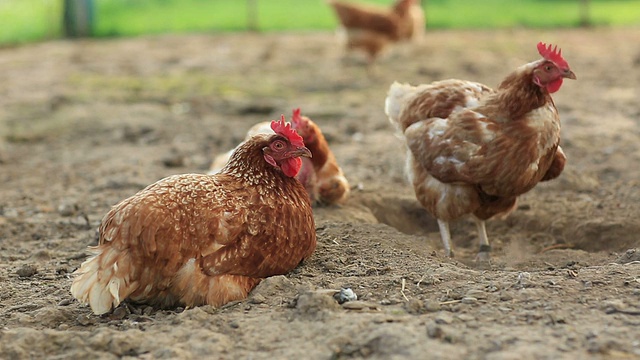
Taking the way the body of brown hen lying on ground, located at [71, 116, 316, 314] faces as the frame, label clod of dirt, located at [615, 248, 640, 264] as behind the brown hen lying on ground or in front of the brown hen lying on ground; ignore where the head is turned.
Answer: in front

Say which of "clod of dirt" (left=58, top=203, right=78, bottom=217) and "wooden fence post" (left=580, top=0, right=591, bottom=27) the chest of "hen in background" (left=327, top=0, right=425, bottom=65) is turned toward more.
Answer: the wooden fence post

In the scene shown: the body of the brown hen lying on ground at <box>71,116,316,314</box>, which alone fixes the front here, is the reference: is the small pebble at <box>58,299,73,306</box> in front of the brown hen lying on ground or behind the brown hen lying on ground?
behind

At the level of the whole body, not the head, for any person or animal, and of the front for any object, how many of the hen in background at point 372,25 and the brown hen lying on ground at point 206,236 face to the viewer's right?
2

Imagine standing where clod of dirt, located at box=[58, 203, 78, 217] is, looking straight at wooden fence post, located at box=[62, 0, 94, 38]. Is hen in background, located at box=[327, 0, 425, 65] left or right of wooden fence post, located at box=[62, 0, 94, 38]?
right

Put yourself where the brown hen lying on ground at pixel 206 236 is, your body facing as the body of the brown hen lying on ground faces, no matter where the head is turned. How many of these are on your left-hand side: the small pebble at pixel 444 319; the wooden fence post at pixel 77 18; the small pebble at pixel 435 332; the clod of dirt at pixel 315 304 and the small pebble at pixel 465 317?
1

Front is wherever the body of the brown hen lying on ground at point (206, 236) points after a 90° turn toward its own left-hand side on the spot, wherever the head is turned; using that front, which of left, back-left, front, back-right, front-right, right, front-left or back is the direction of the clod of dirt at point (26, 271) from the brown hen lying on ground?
front-left

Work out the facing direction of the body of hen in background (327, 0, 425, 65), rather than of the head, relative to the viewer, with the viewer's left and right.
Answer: facing to the right of the viewer

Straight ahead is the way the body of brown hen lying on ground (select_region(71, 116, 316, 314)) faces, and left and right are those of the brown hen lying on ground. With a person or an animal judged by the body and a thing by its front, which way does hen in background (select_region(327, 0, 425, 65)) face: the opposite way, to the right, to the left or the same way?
the same way

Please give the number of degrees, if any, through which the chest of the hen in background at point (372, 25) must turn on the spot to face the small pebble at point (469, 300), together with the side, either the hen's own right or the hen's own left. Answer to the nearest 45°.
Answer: approximately 90° to the hen's own right

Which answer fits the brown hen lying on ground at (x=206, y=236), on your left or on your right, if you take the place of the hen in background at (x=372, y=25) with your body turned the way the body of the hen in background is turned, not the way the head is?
on your right

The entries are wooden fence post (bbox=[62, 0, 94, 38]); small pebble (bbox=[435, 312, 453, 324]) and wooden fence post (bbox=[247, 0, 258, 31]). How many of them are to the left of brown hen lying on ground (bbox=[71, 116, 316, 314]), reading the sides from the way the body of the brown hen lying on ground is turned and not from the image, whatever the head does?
2

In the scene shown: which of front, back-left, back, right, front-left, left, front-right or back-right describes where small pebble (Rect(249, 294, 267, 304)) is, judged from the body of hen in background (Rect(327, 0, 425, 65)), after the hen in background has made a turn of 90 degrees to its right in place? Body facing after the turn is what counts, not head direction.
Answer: front

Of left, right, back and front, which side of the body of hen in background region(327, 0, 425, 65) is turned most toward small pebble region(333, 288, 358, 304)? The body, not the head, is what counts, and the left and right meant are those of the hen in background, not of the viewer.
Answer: right

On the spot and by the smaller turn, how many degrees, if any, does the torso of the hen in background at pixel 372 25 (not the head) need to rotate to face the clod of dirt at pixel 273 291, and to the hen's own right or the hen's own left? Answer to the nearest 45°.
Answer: approximately 90° to the hen's own right

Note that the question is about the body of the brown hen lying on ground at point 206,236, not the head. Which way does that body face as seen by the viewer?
to the viewer's right

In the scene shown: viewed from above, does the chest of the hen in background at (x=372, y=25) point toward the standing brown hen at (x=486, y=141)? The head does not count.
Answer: no

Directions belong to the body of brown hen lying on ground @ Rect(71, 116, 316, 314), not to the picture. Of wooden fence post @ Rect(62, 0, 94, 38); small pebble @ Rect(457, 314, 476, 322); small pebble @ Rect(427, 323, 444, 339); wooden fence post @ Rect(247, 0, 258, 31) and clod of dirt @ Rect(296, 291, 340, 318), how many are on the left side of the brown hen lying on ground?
2

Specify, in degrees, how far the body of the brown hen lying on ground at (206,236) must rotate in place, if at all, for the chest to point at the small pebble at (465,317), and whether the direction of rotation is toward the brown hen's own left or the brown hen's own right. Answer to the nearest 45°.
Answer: approximately 45° to the brown hen's own right
